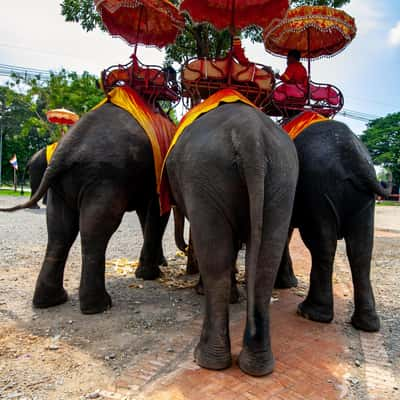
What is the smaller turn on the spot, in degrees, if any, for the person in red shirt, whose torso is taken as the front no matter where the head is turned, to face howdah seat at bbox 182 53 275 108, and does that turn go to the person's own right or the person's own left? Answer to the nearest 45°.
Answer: approximately 90° to the person's own left

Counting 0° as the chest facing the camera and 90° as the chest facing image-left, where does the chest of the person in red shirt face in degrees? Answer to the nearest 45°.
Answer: approximately 135°

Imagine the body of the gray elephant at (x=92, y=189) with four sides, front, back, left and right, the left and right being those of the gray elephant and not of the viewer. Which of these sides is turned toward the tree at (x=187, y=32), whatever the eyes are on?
front

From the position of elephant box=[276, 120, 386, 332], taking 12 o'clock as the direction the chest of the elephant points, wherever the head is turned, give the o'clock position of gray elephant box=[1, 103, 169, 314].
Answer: The gray elephant is roughly at 10 o'clock from the elephant.

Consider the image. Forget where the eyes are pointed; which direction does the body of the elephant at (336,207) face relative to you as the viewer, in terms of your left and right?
facing away from the viewer and to the left of the viewer

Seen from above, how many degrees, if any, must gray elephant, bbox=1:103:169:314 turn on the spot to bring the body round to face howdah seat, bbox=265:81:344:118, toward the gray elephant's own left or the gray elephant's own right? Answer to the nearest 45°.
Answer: approximately 45° to the gray elephant's own right

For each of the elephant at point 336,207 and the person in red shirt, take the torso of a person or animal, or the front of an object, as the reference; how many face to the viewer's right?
0

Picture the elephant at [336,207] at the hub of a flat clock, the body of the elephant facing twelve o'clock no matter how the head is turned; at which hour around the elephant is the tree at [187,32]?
The tree is roughly at 12 o'clock from the elephant.

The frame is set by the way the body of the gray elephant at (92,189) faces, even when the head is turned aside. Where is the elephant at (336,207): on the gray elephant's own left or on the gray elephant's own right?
on the gray elephant's own right

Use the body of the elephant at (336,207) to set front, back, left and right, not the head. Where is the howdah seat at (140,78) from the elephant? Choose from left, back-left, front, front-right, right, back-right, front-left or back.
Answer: front-left
